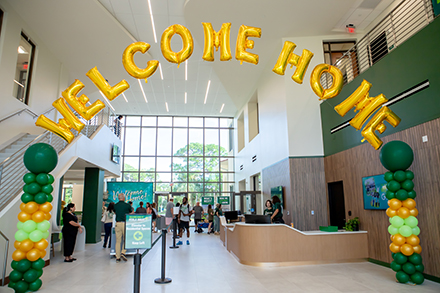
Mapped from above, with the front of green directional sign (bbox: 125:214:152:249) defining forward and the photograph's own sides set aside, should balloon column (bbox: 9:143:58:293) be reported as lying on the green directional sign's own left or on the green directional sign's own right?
on the green directional sign's own right

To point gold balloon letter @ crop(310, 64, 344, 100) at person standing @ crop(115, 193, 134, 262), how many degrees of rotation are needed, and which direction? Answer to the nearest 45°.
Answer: approximately 90° to its right

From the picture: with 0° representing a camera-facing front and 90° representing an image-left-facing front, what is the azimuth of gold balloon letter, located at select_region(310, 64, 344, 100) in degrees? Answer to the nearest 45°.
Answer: approximately 0°

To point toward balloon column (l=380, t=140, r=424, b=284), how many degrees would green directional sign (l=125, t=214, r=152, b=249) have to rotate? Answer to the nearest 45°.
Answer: approximately 90° to its left

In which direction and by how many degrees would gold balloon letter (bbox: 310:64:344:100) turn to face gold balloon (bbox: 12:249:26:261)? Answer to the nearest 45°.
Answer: approximately 45° to its right

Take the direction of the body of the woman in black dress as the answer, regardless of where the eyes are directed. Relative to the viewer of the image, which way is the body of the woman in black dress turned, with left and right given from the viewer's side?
facing to the right of the viewer
